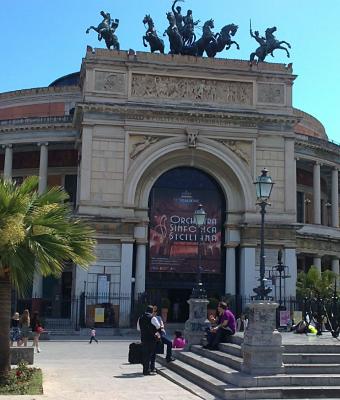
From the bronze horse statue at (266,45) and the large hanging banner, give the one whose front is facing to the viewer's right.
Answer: the bronze horse statue

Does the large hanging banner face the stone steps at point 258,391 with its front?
yes

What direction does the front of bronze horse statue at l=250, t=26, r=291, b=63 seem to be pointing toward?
to the viewer's right

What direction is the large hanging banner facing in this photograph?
toward the camera

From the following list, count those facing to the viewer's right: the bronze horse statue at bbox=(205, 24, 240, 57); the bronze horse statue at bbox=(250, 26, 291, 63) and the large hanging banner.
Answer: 2

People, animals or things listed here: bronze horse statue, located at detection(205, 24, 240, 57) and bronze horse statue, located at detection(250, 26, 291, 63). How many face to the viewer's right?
2

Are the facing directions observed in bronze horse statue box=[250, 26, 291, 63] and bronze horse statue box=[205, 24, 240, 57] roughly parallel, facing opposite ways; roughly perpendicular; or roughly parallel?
roughly parallel

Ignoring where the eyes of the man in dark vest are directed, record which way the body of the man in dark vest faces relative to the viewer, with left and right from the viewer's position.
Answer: facing away from the viewer and to the right of the viewer

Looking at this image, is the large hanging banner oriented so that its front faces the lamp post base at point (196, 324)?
yes

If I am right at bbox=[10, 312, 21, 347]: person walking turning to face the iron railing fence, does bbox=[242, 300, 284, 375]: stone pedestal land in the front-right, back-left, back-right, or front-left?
back-right

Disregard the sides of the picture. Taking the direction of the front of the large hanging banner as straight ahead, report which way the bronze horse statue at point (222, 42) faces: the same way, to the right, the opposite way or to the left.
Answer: to the left

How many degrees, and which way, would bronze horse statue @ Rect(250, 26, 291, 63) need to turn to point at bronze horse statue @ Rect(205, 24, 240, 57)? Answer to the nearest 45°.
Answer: approximately 180°

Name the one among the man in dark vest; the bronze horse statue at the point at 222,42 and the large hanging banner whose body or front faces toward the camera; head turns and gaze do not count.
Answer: the large hanging banner

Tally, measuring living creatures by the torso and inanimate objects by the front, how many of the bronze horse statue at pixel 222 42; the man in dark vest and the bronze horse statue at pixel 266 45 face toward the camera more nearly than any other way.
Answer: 0
